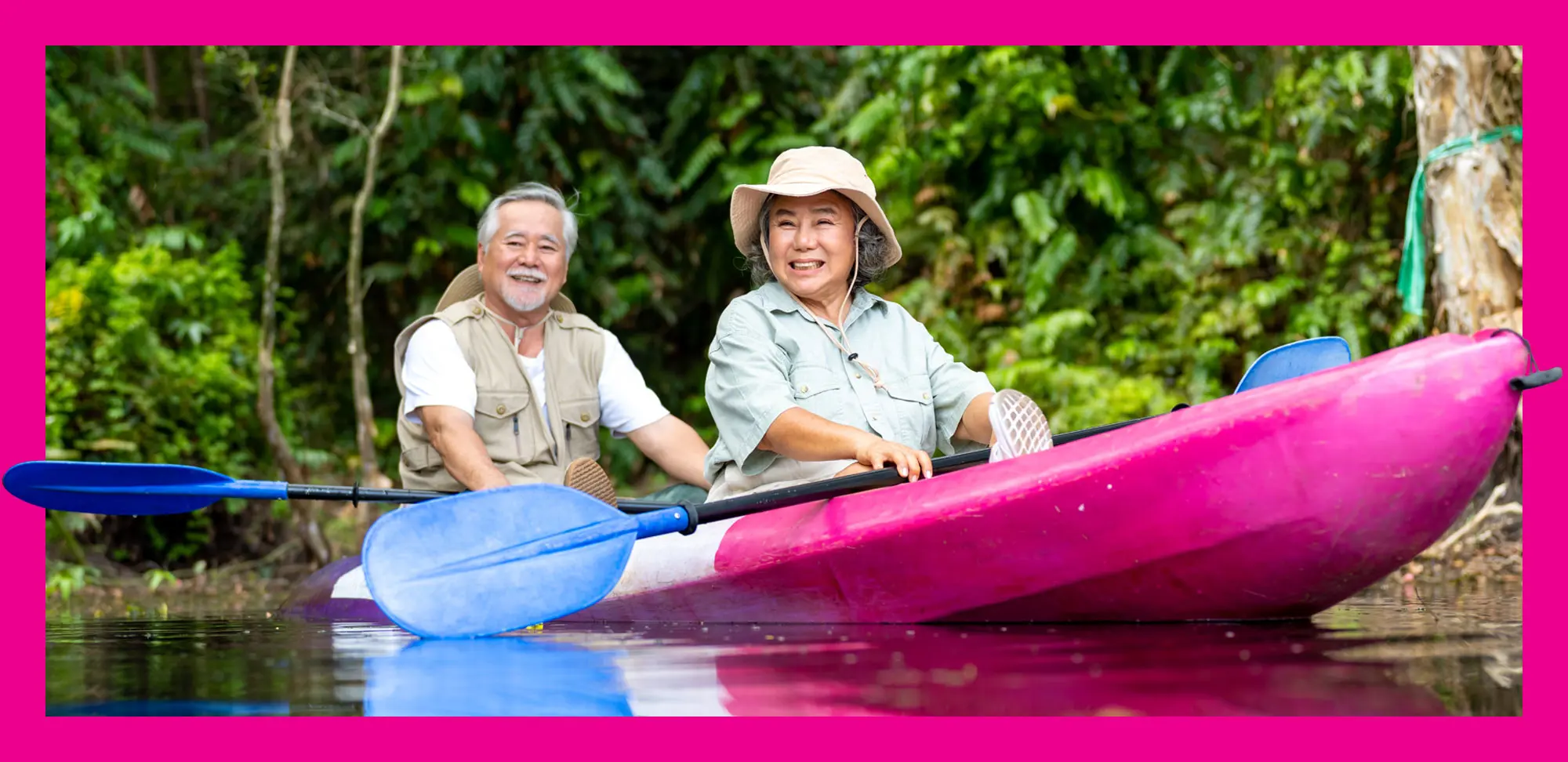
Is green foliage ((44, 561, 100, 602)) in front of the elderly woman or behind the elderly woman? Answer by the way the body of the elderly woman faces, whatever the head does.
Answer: behind

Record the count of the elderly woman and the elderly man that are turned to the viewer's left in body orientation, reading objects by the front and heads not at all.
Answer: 0

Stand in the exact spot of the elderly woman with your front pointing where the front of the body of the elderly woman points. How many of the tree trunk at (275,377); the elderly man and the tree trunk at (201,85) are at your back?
3

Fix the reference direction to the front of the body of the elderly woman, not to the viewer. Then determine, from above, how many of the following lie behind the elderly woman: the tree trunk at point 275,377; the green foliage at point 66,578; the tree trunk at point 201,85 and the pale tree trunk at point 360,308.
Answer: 4

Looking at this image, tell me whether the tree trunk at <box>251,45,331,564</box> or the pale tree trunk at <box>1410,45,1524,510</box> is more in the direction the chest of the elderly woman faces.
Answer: the pale tree trunk

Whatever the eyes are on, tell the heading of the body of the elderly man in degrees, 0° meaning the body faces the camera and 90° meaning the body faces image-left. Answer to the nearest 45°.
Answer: approximately 315°

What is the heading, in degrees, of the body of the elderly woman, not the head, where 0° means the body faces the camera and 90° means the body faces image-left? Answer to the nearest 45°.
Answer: approximately 315°

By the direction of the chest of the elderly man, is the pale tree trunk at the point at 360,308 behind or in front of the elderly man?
behind
